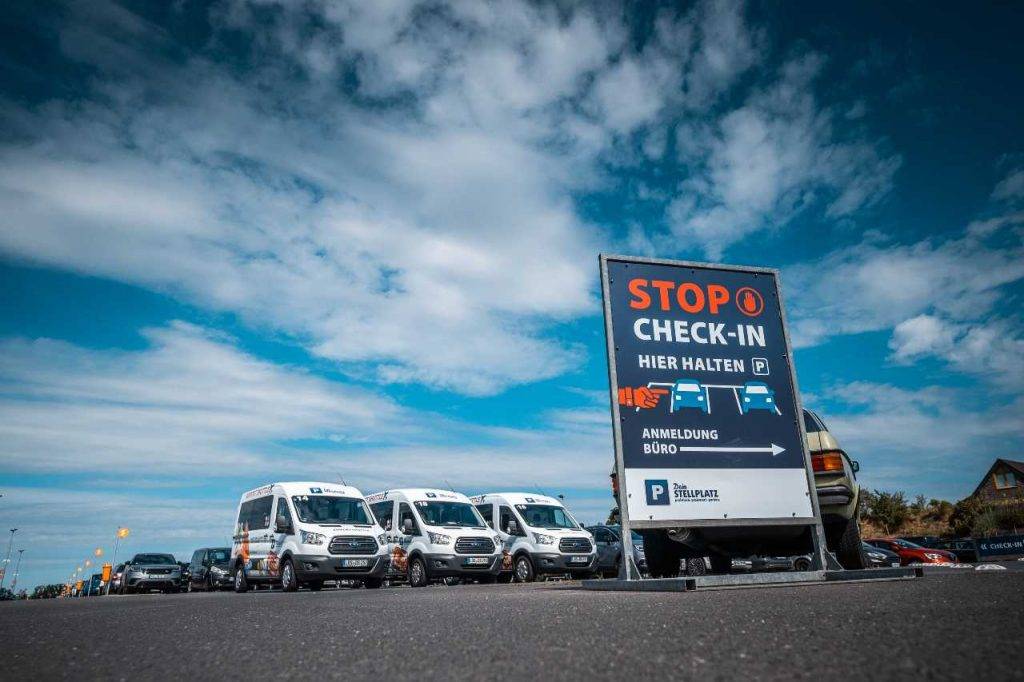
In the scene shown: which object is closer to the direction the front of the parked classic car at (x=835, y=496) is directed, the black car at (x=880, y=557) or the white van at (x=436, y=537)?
the black car

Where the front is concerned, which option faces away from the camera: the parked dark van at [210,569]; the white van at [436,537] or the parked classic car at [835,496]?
the parked classic car at [835,496]

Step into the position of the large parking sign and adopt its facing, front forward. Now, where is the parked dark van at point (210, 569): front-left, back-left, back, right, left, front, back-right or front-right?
back-right

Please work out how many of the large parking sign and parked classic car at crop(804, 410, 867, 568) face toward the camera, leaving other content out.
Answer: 1

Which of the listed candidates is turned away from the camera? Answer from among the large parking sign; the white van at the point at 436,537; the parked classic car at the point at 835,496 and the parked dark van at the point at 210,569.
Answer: the parked classic car at the point at 835,496

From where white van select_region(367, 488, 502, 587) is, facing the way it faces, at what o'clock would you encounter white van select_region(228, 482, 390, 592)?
white van select_region(228, 482, 390, 592) is roughly at 4 o'clock from white van select_region(367, 488, 502, 587).

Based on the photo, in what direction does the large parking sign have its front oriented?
toward the camera

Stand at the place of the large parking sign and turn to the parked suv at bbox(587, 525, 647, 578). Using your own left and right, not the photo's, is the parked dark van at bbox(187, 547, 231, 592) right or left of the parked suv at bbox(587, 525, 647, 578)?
left

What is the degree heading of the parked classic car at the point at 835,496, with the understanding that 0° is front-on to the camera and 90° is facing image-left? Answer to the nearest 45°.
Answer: approximately 180°

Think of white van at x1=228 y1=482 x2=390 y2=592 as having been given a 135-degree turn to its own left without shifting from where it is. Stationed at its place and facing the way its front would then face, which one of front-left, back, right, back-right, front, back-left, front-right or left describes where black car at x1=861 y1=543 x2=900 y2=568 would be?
right

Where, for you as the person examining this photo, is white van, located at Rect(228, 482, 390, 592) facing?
facing the viewer and to the right of the viewer

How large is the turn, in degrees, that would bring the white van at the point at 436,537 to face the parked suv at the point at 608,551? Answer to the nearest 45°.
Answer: approximately 90° to its left
